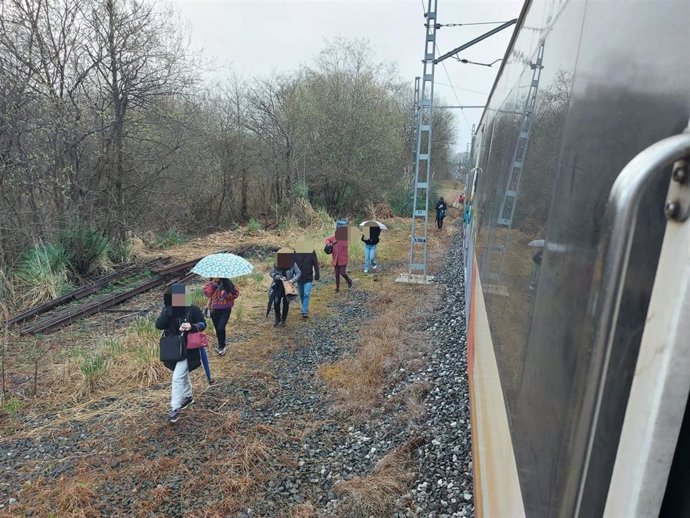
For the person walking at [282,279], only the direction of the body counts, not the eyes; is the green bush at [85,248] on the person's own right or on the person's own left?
on the person's own right

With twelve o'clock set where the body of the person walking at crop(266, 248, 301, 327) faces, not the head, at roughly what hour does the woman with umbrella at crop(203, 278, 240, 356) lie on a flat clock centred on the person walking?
The woman with umbrella is roughly at 1 o'clock from the person walking.

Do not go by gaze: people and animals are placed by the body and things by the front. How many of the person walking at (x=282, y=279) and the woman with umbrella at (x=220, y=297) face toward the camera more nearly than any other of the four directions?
2

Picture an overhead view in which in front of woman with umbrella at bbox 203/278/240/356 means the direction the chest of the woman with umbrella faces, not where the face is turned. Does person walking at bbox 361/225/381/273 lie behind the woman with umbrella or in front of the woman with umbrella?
behind

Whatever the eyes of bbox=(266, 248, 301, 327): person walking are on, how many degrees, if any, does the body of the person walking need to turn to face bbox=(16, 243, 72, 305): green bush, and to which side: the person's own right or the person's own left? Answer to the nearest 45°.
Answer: approximately 135° to the person's own right

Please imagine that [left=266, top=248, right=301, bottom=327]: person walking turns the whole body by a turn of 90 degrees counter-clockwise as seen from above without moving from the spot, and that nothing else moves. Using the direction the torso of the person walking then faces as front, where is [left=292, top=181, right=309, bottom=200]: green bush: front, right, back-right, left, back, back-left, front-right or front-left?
left

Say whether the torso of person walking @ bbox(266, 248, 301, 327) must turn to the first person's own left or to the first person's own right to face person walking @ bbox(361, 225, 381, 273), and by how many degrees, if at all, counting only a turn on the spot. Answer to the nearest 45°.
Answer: approximately 135° to the first person's own left

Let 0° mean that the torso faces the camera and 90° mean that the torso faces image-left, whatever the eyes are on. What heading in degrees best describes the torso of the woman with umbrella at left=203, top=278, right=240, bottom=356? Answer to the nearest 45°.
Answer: approximately 0°

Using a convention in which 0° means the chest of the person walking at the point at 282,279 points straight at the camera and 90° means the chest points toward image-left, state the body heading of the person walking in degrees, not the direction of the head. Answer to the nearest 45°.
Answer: approximately 0°

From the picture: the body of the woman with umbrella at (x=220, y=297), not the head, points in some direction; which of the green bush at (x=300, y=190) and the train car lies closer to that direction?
the train car

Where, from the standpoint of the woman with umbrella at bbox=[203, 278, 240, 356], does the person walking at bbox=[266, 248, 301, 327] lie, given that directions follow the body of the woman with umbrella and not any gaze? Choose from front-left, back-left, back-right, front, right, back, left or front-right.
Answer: back-left
